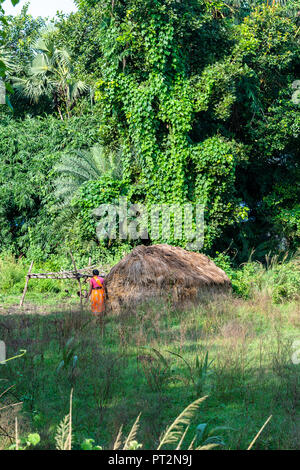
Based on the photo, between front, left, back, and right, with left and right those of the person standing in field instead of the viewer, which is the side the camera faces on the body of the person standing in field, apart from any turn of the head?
back

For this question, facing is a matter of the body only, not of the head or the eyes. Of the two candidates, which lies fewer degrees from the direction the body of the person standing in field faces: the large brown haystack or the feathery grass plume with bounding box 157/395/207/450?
the large brown haystack

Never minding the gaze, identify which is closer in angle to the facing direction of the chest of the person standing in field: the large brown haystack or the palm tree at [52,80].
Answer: the palm tree

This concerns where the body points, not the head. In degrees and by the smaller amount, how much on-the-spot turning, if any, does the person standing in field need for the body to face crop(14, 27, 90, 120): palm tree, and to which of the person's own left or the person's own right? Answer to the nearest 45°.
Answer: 0° — they already face it

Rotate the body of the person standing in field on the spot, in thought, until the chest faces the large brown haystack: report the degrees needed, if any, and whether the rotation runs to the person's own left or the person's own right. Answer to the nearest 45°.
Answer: approximately 45° to the person's own right

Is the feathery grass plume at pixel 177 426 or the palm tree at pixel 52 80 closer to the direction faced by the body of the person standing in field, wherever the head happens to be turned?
the palm tree

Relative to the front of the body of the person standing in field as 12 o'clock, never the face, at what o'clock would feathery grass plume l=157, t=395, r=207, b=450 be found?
The feathery grass plume is roughly at 6 o'clock from the person standing in field.

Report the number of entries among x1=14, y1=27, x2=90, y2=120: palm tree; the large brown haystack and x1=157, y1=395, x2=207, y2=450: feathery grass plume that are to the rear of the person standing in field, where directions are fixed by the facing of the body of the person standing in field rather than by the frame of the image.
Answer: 1
